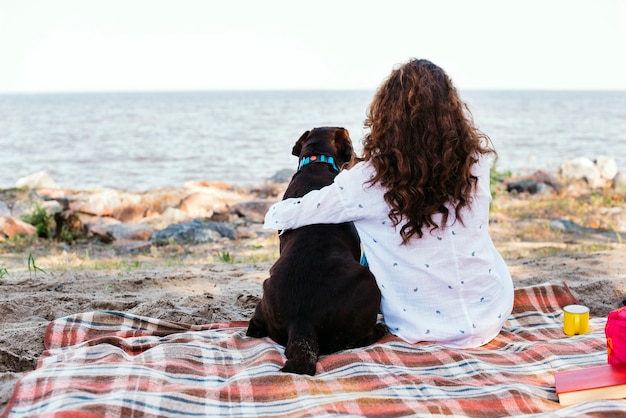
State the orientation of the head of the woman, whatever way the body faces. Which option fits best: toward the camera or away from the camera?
away from the camera

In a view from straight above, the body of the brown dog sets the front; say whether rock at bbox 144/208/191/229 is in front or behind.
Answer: in front

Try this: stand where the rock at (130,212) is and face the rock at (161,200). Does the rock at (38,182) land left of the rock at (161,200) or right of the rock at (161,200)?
left

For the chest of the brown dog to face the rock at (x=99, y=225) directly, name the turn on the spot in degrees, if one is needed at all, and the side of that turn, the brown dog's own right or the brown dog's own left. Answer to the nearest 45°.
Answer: approximately 45° to the brown dog's own left

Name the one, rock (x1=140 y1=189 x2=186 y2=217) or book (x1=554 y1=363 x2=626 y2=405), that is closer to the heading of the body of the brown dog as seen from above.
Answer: the rock

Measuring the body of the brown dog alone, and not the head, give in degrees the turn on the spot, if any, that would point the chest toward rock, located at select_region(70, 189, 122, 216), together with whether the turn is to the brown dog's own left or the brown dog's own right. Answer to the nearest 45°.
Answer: approximately 45° to the brown dog's own left

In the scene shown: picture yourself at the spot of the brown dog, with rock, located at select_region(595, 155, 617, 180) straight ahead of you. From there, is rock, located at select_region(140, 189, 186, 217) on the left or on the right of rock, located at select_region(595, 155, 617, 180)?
left

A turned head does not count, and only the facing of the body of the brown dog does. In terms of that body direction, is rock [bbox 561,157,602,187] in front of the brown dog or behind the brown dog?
in front

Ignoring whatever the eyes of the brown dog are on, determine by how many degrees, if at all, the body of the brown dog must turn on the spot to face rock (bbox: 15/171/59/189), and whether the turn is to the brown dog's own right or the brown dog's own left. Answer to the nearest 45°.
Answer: approximately 45° to the brown dog's own left

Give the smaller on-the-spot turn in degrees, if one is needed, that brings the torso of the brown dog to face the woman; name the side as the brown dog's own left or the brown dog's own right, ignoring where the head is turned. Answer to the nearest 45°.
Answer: approximately 90° to the brown dog's own right

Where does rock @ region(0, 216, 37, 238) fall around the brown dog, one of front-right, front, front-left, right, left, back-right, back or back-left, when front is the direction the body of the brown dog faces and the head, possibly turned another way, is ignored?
front-left

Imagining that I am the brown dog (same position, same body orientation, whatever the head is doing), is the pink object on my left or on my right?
on my right

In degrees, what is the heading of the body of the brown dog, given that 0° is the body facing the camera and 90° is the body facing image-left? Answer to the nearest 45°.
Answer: approximately 180°

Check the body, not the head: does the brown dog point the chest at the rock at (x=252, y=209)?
yes
